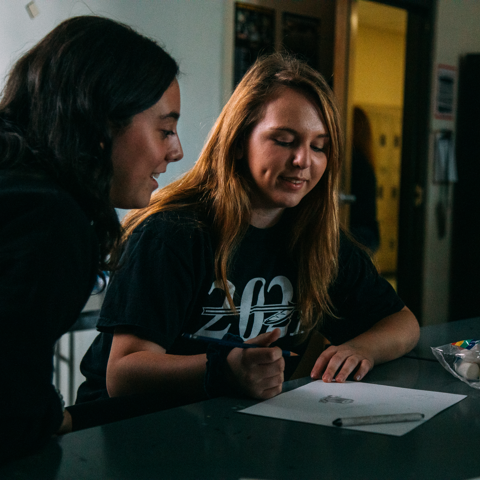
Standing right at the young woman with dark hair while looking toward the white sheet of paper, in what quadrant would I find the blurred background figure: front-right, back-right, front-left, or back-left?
front-left

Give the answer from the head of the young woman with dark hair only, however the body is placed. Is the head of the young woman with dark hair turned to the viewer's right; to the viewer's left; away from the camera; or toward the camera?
to the viewer's right

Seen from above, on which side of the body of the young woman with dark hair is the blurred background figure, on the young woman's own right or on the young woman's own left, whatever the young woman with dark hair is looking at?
on the young woman's own left

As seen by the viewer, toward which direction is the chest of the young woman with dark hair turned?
to the viewer's right
